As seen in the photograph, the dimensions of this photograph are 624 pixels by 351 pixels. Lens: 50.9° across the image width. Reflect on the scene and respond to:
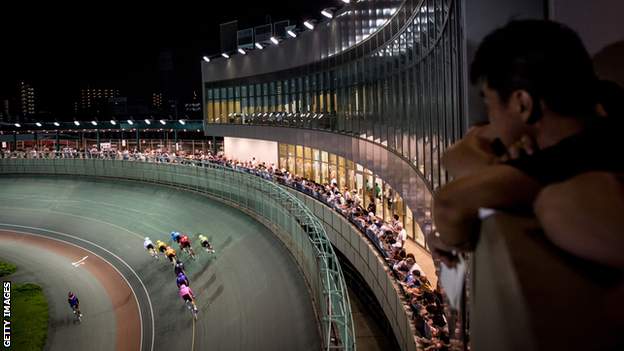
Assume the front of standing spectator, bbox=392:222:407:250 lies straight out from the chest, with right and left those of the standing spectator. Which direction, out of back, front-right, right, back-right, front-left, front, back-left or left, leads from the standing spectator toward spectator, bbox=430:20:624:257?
left

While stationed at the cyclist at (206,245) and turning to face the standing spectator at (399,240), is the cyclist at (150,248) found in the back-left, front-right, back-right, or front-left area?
back-right

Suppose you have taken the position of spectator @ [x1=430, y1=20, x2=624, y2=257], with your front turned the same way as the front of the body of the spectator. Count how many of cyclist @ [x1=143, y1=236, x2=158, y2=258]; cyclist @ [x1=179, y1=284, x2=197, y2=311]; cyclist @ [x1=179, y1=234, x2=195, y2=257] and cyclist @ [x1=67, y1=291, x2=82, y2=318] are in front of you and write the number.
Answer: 4

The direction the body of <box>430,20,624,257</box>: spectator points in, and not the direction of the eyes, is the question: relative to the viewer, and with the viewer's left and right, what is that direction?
facing away from the viewer and to the left of the viewer

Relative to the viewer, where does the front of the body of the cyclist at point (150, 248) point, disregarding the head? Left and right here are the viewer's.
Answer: facing away from the viewer and to the left of the viewer

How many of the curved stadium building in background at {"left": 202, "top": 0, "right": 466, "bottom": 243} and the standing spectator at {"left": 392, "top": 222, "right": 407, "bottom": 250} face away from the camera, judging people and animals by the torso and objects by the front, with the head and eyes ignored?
0

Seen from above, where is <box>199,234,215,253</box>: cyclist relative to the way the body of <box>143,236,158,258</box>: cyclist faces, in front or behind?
behind

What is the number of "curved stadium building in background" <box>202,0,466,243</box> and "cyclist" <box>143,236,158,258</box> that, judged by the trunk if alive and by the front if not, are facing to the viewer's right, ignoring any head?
0

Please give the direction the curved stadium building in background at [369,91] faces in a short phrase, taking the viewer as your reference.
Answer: facing the viewer and to the left of the viewer

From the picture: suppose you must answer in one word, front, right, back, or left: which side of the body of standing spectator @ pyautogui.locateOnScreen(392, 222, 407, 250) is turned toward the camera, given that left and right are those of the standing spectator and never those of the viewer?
left

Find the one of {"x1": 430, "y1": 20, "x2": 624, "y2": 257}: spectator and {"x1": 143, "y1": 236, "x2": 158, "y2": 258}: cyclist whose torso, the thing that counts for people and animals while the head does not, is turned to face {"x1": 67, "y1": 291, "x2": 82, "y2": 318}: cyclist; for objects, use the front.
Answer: the spectator

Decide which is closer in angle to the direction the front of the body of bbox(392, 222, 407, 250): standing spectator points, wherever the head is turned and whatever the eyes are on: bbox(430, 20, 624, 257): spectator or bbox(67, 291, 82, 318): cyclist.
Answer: the cyclist
